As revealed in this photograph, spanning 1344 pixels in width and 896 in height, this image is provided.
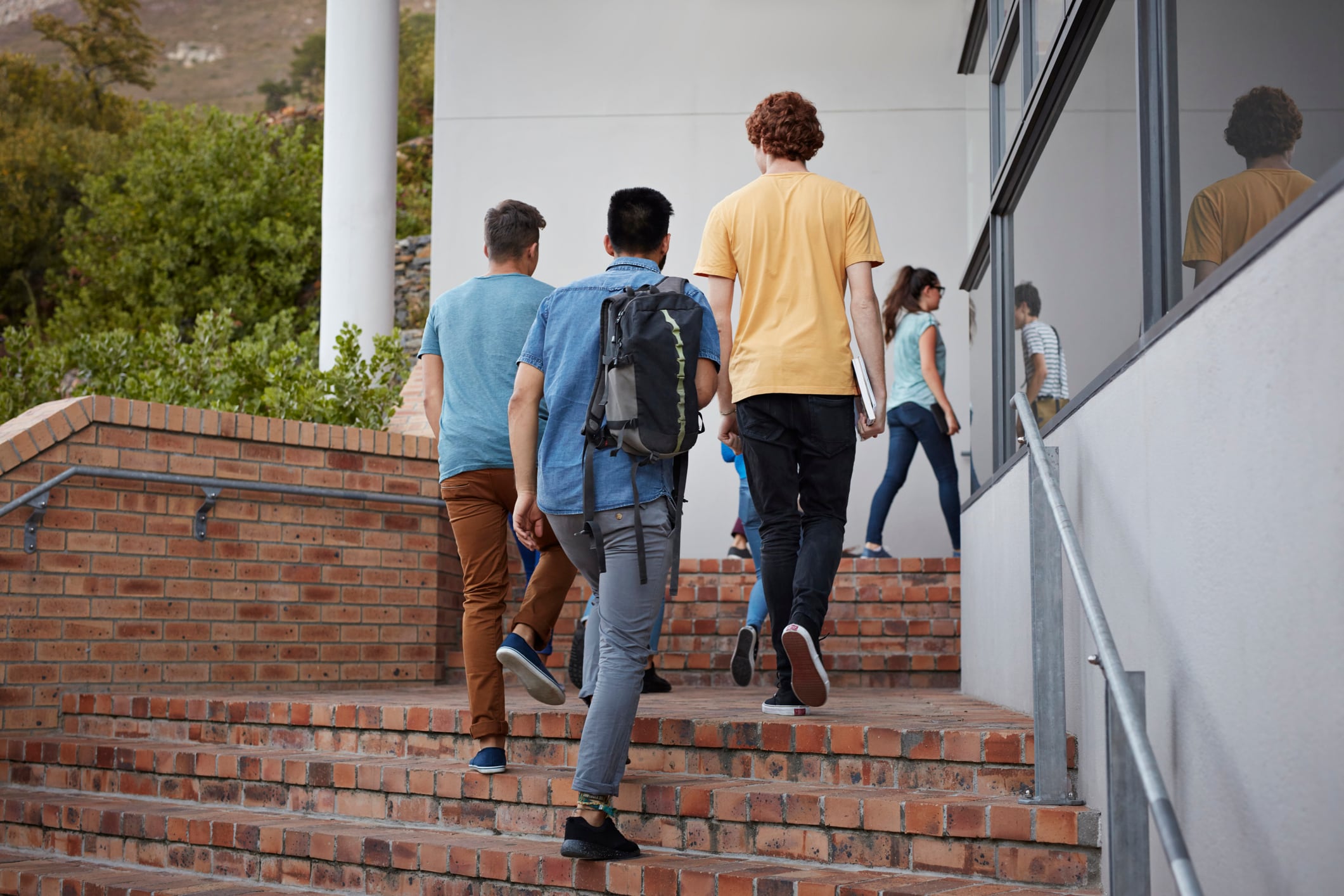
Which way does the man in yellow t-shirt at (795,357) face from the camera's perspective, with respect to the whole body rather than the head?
away from the camera

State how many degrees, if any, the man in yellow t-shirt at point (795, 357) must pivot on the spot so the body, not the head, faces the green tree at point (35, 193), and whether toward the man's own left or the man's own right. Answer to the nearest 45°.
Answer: approximately 45° to the man's own left

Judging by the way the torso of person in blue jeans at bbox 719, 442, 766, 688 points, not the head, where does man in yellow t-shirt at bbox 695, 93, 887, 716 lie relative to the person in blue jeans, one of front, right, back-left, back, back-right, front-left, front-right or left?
back

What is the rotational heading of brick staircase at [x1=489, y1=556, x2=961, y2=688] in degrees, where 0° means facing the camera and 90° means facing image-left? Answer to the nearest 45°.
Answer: approximately 0°

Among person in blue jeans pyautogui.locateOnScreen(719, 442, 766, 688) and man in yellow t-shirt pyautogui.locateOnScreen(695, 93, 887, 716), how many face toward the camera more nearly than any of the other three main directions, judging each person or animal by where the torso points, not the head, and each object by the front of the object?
0

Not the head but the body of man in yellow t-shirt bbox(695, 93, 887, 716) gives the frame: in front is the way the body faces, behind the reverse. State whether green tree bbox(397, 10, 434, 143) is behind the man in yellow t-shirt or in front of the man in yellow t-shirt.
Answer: in front

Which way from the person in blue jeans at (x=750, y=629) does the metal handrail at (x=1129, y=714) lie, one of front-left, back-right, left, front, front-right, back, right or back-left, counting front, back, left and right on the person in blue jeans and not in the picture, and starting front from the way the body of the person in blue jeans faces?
back

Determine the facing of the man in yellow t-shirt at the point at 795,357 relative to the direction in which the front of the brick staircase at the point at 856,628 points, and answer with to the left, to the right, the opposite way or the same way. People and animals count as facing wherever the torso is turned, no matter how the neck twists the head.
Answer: the opposite way

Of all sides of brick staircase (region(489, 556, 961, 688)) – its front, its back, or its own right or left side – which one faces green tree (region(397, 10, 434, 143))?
back

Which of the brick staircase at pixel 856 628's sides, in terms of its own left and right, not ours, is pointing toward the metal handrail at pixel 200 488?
right

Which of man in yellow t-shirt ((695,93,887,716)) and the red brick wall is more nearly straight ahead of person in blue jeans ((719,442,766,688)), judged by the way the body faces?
the red brick wall

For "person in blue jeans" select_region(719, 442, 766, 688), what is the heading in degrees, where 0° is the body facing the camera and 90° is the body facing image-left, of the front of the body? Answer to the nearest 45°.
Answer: approximately 180°

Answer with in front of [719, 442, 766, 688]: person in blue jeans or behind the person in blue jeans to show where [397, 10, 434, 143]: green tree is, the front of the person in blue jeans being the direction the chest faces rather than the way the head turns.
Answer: in front

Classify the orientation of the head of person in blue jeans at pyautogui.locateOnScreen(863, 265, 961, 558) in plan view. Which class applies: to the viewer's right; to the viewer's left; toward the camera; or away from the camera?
to the viewer's right
